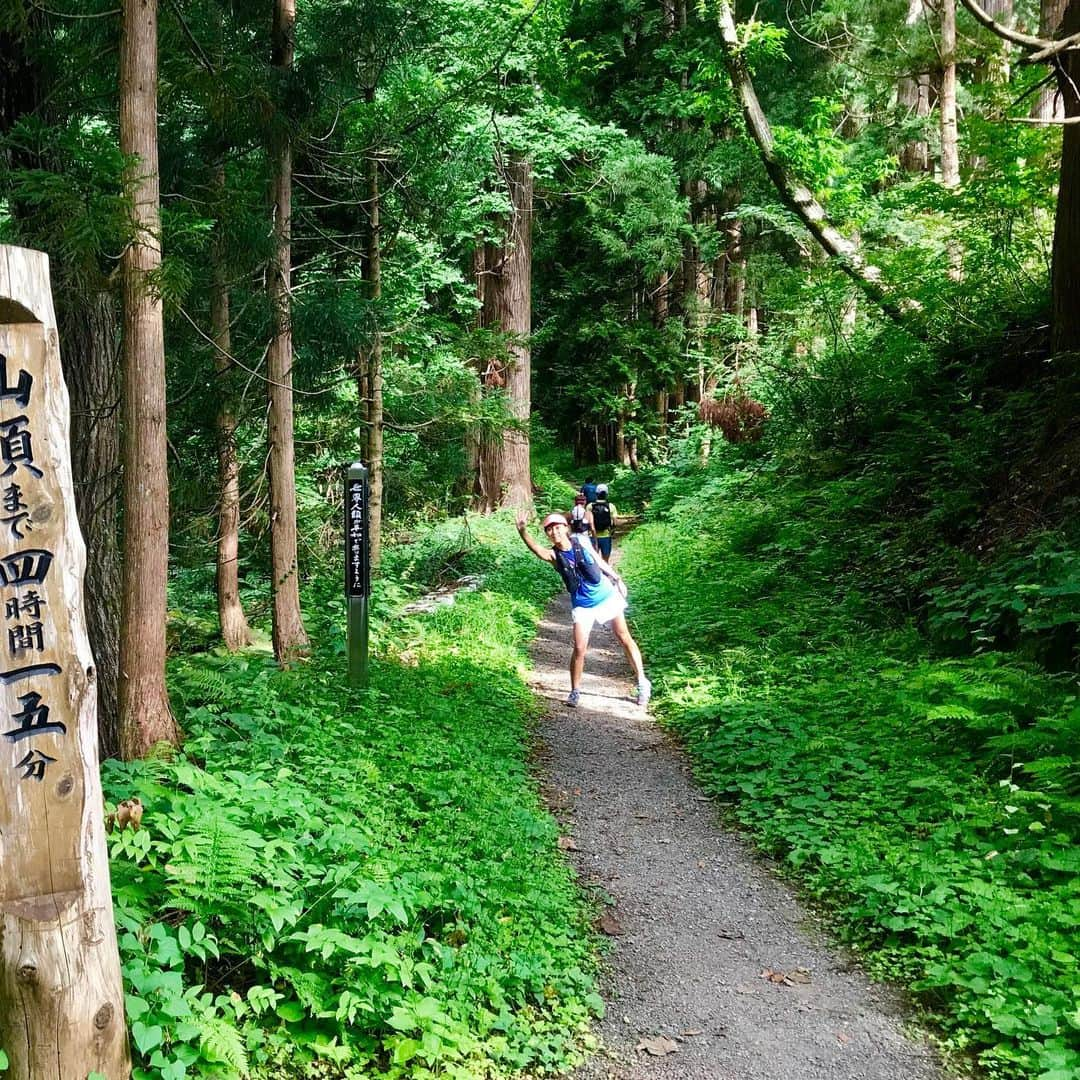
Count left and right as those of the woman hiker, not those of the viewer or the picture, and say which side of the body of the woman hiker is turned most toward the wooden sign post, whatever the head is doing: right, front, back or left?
front

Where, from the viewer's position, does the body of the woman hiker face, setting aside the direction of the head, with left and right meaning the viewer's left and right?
facing the viewer

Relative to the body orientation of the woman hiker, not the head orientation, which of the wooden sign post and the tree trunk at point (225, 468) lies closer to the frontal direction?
the wooden sign post

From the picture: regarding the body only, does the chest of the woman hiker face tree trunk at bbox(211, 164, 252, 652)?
no

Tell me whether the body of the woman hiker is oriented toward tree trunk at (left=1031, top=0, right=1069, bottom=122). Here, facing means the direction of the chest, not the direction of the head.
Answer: no

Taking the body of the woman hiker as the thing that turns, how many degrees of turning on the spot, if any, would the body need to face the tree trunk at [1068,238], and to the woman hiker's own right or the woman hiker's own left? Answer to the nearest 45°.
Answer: approximately 90° to the woman hiker's own left

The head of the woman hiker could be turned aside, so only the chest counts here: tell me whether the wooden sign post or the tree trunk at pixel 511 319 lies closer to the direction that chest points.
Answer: the wooden sign post

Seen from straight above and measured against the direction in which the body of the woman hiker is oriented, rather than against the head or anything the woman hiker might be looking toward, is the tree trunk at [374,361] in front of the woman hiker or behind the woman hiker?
behind

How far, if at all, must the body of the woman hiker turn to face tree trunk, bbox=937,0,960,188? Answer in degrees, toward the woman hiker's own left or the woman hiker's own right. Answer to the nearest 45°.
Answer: approximately 135° to the woman hiker's own left

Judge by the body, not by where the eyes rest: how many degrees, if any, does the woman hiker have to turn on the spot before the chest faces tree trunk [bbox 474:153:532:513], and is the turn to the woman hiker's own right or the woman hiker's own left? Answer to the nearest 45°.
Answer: approximately 180°

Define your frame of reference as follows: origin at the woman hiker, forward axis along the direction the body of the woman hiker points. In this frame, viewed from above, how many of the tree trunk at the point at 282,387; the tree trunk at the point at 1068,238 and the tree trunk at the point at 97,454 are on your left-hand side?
1
